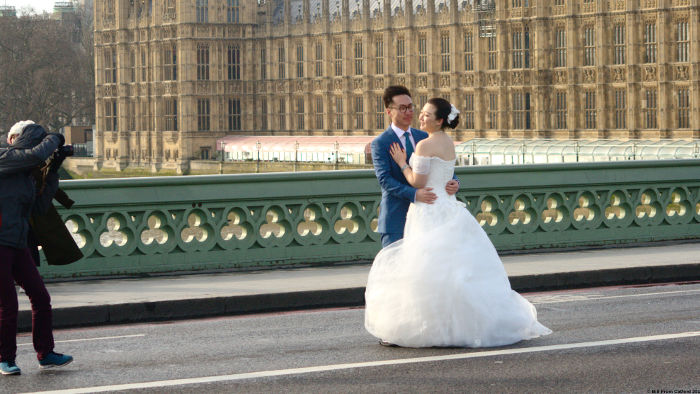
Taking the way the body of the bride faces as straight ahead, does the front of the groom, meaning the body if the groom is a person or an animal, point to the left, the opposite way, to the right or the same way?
the opposite way

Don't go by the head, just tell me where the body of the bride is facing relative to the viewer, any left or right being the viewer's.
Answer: facing away from the viewer and to the left of the viewer

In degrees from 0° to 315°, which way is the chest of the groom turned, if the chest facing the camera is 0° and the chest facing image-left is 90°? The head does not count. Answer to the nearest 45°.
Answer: approximately 315°

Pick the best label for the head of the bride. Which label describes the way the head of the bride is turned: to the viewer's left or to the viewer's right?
to the viewer's left
